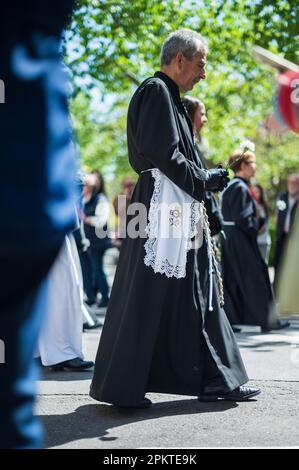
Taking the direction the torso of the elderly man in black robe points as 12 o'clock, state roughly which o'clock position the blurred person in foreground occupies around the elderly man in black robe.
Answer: The blurred person in foreground is roughly at 3 o'clock from the elderly man in black robe.

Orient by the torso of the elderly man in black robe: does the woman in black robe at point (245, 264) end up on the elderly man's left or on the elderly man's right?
on the elderly man's left

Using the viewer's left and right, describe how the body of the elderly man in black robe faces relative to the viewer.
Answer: facing to the right of the viewer

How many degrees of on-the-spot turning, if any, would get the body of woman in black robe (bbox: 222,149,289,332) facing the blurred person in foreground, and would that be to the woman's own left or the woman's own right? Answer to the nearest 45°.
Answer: approximately 90° to the woman's own right

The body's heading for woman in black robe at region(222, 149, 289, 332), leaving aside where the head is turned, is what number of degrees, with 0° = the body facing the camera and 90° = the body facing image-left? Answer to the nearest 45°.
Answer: approximately 270°

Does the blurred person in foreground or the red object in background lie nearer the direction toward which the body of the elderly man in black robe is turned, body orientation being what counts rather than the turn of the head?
the red object in background

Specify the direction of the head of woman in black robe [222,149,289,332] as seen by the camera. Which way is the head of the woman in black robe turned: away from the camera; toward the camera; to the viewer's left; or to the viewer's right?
to the viewer's right
